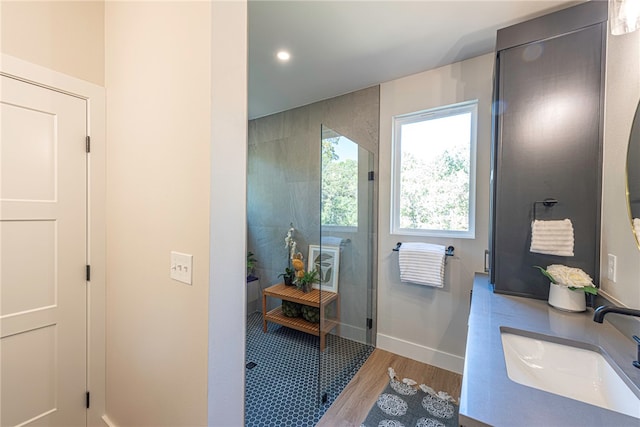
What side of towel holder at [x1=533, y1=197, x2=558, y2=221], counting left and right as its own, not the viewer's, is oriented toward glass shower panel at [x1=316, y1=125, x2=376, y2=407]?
right

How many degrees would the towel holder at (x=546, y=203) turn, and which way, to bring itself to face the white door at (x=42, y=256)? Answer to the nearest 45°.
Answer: approximately 45° to its right

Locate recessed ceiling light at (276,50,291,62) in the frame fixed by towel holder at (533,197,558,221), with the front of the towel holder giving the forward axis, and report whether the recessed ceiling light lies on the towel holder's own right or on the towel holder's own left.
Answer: on the towel holder's own right

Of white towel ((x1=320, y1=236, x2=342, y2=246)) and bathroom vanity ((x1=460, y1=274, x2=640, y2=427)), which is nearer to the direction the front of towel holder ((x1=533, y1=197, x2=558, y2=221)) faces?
the bathroom vanity

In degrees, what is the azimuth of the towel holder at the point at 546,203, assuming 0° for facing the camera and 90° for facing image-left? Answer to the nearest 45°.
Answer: approximately 0°

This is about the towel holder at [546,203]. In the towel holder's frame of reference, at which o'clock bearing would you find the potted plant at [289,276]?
The potted plant is roughly at 3 o'clock from the towel holder.

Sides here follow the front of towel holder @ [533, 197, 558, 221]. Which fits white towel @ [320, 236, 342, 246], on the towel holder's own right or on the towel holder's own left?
on the towel holder's own right
